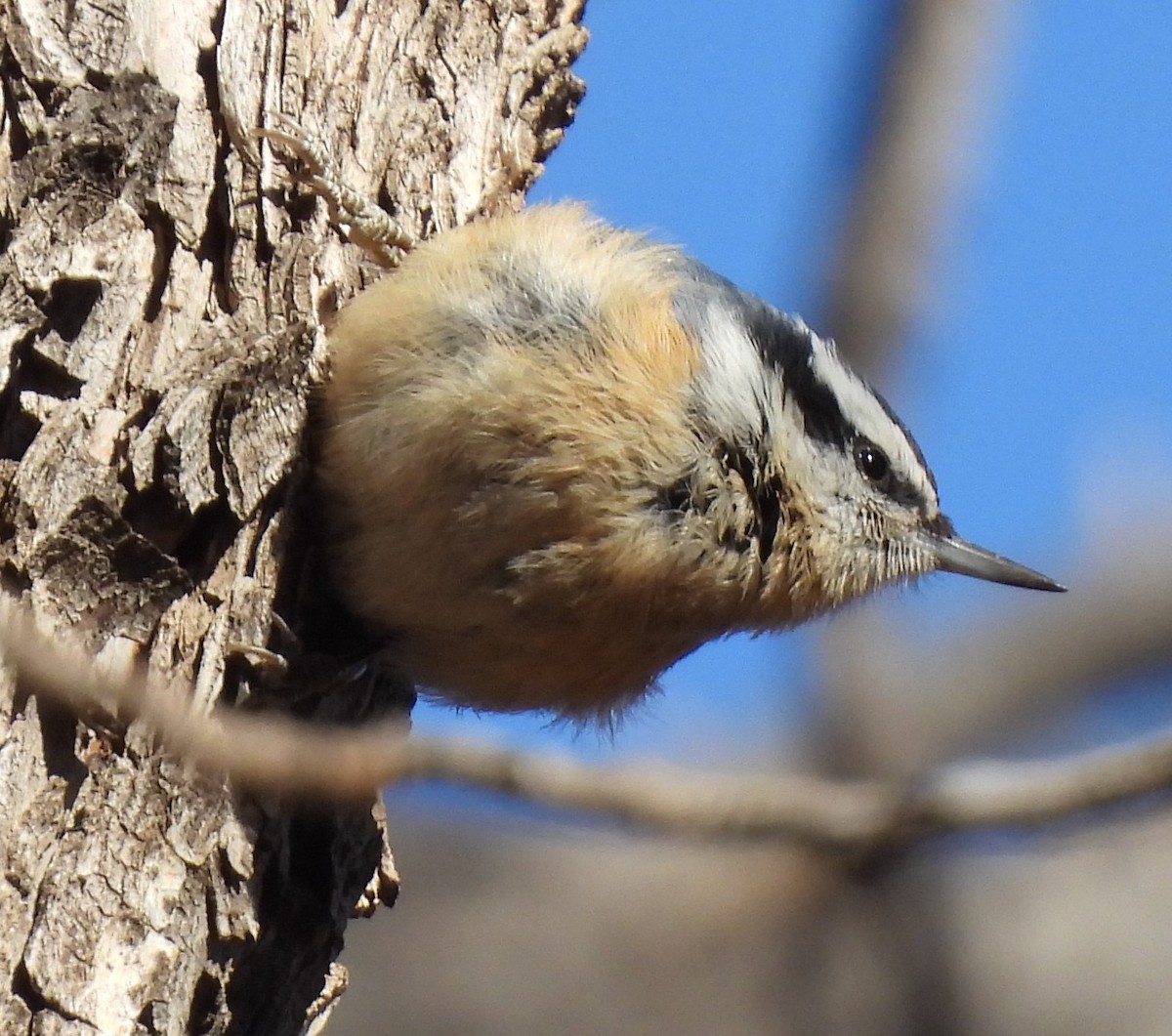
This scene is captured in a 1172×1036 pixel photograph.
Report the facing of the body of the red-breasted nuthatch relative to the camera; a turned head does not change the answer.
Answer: to the viewer's right
